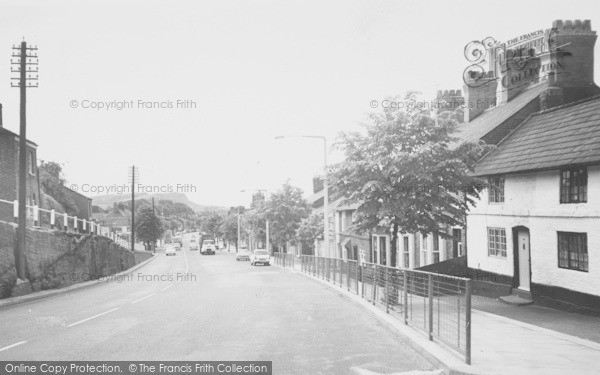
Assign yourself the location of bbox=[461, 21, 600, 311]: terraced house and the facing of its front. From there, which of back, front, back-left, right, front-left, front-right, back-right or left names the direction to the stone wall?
front-right

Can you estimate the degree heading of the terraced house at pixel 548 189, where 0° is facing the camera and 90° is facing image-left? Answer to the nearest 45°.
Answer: approximately 45°
